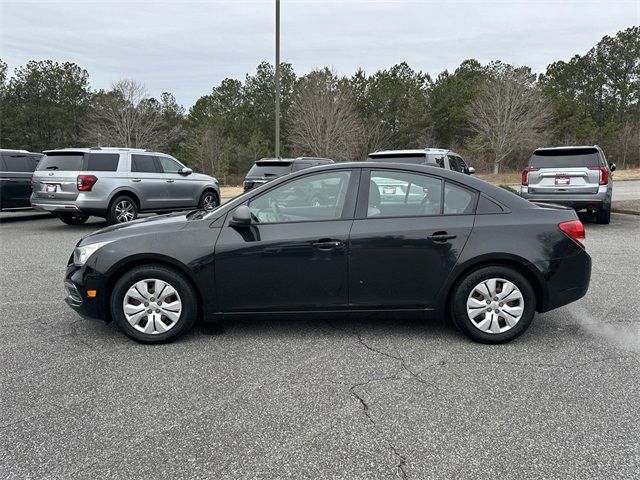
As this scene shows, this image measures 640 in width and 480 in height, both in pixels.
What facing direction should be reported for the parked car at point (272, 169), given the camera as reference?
facing away from the viewer and to the right of the viewer

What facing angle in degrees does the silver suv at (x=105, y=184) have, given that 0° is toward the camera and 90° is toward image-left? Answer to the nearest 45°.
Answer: approximately 225°

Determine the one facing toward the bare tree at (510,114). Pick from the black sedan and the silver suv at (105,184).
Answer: the silver suv

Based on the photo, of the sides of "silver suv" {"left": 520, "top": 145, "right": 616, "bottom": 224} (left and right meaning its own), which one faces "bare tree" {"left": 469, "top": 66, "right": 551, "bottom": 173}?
front

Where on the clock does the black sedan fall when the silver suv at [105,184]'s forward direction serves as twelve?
The black sedan is roughly at 4 o'clock from the silver suv.

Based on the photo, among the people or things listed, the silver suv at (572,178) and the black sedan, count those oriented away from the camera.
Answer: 1

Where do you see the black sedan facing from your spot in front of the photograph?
facing to the left of the viewer

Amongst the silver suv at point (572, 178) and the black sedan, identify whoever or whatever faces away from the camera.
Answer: the silver suv

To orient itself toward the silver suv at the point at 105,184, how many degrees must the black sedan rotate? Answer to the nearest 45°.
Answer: approximately 45° to its right

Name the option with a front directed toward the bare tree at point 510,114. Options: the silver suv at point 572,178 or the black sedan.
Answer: the silver suv

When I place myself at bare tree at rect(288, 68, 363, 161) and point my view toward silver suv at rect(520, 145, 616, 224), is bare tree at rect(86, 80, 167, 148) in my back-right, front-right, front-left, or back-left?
back-right

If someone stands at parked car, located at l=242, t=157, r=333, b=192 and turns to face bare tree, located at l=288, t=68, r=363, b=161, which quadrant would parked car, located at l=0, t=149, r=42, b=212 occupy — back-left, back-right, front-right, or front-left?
back-left

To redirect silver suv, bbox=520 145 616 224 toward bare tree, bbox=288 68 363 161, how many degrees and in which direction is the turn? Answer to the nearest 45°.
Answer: approximately 45° to its left

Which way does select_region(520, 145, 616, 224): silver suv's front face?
away from the camera
